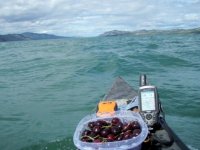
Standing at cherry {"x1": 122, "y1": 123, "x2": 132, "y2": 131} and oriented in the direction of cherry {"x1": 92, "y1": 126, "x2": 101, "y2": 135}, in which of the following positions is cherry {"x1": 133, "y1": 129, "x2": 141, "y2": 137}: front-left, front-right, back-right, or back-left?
back-left

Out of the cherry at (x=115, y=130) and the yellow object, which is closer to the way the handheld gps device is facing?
the cherry

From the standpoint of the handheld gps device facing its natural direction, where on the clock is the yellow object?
The yellow object is roughly at 3 o'clock from the handheld gps device.

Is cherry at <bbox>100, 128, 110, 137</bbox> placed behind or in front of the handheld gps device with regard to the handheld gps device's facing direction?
in front

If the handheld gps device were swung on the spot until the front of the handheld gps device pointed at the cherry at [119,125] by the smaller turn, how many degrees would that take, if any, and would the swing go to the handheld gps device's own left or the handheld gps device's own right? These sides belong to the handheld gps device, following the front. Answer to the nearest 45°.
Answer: approximately 45° to the handheld gps device's own right

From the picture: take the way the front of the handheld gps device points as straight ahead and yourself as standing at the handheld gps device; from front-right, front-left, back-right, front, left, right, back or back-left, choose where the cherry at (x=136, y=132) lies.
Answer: front

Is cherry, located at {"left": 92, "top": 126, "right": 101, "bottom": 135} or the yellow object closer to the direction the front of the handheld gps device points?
the cherry

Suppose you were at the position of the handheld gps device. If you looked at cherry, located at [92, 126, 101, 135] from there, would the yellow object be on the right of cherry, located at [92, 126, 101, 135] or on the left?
right

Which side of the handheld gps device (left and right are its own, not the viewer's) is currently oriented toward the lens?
front

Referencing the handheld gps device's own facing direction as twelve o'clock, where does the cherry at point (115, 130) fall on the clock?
The cherry is roughly at 1 o'clock from the handheld gps device.

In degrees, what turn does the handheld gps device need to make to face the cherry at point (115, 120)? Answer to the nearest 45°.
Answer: approximately 45° to its right

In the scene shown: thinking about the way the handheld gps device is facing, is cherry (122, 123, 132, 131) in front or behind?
in front

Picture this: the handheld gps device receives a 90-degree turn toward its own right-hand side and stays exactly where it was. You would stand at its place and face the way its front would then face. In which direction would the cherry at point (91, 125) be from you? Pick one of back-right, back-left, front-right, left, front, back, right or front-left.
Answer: front-left
